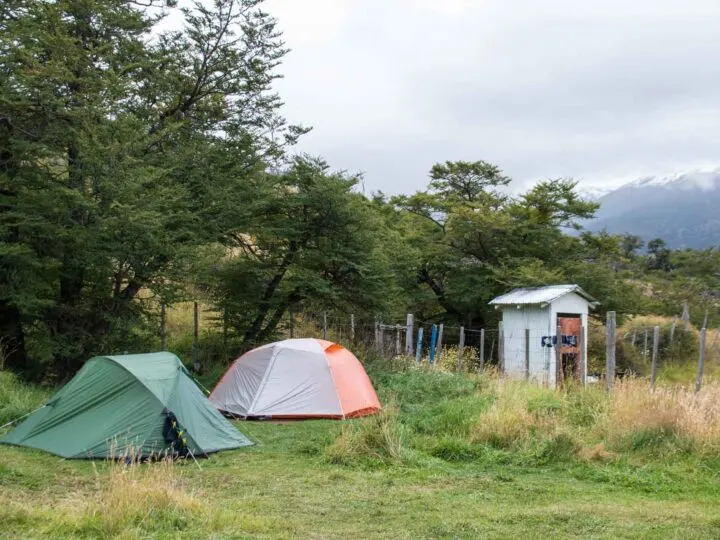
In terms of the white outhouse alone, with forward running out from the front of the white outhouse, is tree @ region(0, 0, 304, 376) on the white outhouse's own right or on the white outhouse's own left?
on the white outhouse's own right

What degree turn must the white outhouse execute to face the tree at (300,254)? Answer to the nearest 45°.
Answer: approximately 135° to its right

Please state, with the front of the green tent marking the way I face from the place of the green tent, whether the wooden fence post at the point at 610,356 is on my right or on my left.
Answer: on my left

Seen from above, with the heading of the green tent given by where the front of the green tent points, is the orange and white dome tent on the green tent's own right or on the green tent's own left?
on the green tent's own left

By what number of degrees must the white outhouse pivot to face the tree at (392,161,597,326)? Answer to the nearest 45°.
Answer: approximately 135° to its left

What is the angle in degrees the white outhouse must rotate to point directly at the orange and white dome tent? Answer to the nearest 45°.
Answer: approximately 90° to its right

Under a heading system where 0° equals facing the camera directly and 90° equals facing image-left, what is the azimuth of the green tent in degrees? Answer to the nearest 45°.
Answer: approximately 315°

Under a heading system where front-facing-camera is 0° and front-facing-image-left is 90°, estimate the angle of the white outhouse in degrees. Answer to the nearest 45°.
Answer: approximately 315°
